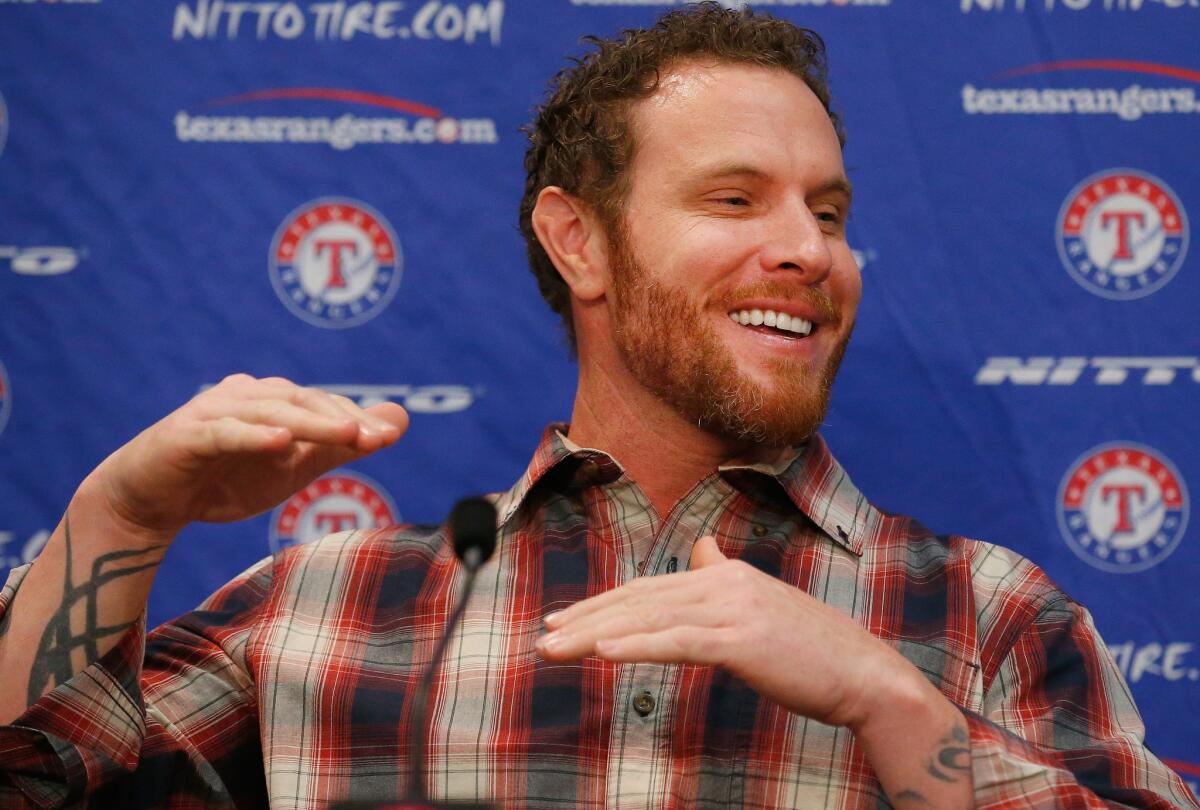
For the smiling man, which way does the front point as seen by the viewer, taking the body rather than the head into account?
toward the camera

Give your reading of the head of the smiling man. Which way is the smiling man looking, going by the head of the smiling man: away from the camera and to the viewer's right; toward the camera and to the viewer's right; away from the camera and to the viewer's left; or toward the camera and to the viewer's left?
toward the camera and to the viewer's right
